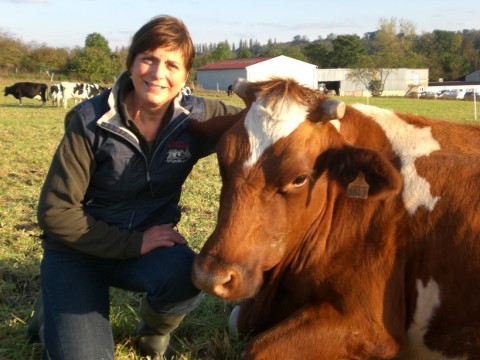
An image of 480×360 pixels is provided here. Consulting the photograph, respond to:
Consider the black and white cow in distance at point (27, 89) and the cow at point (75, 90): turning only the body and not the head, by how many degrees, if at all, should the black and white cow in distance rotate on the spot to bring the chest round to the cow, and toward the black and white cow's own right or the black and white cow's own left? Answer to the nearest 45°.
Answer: approximately 135° to the black and white cow's own left

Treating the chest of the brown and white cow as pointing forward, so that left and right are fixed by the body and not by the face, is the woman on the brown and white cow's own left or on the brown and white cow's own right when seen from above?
on the brown and white cow's own right

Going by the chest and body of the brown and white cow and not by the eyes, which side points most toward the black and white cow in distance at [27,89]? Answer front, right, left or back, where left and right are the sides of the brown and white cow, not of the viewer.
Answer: right

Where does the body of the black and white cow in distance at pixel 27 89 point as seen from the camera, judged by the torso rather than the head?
to the viewer's left

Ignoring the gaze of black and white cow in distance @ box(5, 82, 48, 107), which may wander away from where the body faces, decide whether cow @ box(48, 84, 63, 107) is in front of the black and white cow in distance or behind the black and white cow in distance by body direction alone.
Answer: behind

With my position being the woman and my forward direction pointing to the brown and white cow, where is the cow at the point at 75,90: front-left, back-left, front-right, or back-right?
back-left
